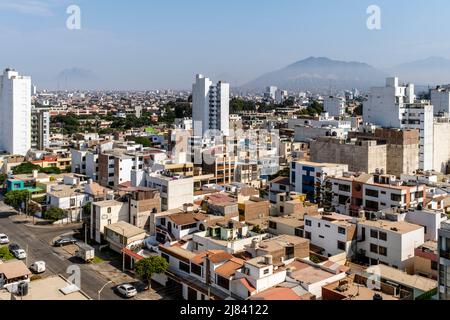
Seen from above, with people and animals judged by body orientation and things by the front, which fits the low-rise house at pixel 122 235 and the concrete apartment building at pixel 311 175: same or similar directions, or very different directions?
same or similar directions

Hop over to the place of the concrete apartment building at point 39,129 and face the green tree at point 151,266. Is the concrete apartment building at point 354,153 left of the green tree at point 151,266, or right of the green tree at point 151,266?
left

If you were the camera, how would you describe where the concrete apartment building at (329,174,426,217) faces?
facing the viewer and to the left of the viewer

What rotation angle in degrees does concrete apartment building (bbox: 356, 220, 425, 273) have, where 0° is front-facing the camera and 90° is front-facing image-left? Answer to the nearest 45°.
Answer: approximately 45°

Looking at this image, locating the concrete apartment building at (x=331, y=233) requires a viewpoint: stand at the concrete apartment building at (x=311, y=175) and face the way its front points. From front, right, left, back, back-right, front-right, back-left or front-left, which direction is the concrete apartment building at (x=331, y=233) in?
front-left

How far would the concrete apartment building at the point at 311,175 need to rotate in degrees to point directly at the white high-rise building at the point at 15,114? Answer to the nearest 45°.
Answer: approximately 90° to its right

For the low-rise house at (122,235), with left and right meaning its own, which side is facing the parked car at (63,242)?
right

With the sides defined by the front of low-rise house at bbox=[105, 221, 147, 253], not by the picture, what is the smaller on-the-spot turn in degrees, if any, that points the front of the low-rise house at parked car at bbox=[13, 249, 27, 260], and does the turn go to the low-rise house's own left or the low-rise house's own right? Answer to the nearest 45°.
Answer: approximately 45° to the low-rise house's own right

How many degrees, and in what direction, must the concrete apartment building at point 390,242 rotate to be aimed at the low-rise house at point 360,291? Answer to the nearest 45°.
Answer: approximately 45° to its left

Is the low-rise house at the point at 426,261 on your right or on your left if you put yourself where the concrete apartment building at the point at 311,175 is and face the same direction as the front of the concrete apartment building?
on your left

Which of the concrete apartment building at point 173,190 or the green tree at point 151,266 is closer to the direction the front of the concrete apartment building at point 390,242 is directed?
the green tree

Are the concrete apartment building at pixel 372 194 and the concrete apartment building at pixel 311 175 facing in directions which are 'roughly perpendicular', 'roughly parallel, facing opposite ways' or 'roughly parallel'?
roughly parallel

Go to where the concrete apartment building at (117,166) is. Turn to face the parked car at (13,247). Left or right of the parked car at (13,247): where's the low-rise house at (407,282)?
left

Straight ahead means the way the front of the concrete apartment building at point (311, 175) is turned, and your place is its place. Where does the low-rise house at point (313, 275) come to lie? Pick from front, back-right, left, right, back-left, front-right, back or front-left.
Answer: front-left

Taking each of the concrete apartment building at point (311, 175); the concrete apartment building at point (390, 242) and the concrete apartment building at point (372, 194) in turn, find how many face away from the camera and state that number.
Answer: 0

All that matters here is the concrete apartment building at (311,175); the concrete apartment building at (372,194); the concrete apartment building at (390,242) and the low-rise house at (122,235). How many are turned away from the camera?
0
